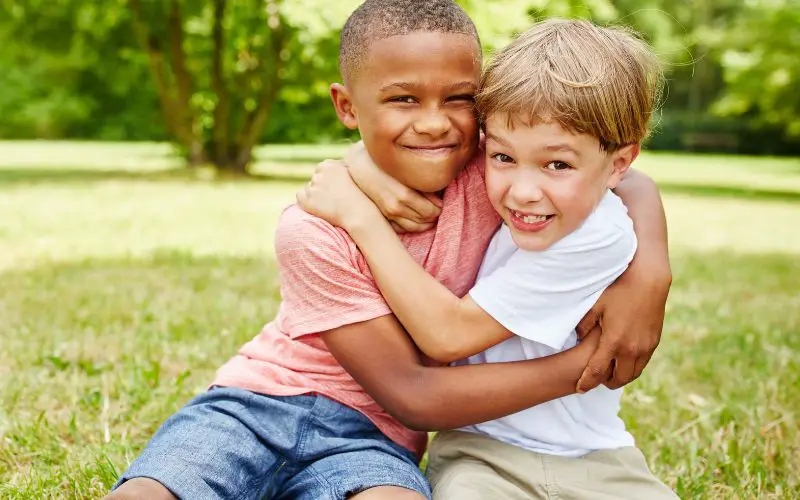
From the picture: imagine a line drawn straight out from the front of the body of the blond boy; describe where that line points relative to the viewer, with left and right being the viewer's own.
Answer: facing the viewer and to the left of the viewer

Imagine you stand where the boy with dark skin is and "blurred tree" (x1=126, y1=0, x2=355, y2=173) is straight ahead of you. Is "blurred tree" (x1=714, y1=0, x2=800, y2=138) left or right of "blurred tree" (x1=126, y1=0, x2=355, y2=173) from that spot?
right

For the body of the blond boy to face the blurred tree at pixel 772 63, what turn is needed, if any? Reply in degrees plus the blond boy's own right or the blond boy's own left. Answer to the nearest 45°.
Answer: approximately 135° to the blond boy's own right

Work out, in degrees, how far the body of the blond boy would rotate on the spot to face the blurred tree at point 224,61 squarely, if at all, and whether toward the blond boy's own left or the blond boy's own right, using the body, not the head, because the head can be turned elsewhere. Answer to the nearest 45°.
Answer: approximately 135° to the blond boy's own right
